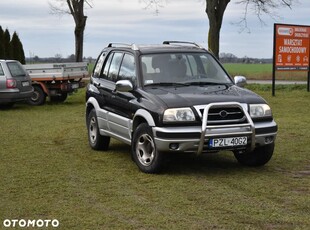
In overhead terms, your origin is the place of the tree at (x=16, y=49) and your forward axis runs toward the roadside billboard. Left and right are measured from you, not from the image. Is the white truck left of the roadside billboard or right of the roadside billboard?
right

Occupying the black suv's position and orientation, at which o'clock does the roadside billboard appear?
The roadside billboard is roughly at 8 o'clock from the black suv.

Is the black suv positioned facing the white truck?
no

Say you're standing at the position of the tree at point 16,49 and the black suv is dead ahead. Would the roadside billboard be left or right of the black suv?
left

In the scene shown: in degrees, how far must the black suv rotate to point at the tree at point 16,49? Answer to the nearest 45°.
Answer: approximately 135° to its left

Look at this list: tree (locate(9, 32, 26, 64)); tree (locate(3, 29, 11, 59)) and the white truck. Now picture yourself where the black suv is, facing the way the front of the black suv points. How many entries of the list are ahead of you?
0

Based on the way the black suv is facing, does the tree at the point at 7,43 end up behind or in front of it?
behind

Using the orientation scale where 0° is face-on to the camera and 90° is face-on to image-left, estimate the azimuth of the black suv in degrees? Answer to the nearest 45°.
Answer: approximately 315°
